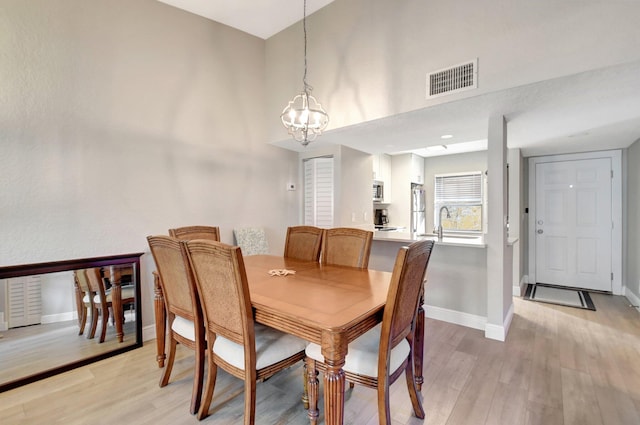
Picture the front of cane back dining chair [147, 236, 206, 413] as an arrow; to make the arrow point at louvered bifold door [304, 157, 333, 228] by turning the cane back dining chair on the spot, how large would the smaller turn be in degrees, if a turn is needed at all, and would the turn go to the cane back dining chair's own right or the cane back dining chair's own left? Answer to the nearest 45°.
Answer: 0° — it already faces it

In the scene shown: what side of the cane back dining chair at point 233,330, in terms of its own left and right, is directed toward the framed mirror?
left

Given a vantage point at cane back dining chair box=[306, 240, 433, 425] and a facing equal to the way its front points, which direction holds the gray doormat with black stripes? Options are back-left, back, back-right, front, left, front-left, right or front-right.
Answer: right

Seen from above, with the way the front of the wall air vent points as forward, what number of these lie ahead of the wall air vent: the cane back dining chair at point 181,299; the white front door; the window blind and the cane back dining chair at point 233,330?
2

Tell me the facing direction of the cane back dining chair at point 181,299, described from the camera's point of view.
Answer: facing away from the viewer and to the right of the viewer

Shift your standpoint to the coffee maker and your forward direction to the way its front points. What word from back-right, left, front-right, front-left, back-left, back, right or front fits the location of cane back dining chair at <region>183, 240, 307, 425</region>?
front-right

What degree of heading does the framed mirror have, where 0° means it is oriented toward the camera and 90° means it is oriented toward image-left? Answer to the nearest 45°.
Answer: approximately 315°

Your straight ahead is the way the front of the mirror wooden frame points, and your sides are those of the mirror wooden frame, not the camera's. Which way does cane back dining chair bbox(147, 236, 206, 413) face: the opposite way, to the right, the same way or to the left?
to the left

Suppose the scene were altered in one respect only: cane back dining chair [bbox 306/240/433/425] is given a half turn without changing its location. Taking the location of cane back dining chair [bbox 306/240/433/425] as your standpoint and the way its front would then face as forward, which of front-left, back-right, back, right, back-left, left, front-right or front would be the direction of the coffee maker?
back-left

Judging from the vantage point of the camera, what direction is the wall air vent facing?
facing the viewer and to the left of the viewer

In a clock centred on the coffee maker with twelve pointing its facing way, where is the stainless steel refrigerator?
The stainless steel refrigerator is roughly at 10 o'clock from the coffee maker.

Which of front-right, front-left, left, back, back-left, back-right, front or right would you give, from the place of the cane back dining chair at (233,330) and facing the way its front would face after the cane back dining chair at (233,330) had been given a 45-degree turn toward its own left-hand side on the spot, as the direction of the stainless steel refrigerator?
front-right

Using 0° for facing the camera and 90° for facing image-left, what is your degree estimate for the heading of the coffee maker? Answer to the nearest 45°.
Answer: approximately 315°

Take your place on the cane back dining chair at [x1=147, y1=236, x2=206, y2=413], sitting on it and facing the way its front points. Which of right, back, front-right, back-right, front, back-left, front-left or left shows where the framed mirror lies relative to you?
left

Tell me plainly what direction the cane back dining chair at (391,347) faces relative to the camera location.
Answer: facing away from the viewer and to the left of the viewer

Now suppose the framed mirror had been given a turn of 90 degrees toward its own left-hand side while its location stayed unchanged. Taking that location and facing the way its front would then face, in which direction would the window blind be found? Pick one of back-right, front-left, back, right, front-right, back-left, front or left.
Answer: front-right

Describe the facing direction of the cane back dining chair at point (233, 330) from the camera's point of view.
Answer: facing away from the viewer and to the right of the viewer

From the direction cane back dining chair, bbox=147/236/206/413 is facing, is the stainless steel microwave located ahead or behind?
ahead

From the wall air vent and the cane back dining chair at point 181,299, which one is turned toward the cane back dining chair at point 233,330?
the wall air vent
